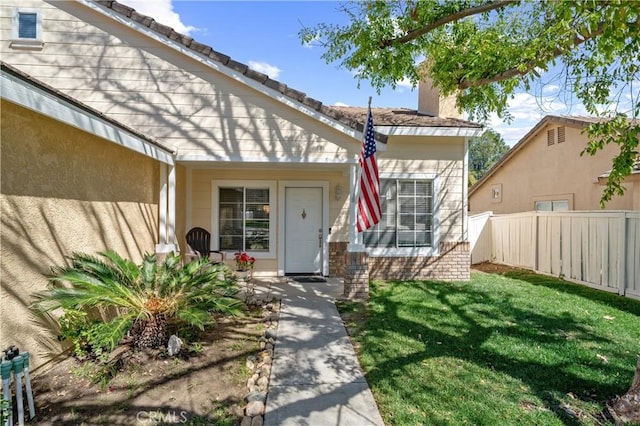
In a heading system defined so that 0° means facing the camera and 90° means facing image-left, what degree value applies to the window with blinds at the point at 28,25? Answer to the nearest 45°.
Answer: approximately 0°

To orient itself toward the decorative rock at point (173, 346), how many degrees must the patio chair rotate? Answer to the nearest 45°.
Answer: approximately 45° to its right

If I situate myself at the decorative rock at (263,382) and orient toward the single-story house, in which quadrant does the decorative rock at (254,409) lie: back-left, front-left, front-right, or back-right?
back-left
